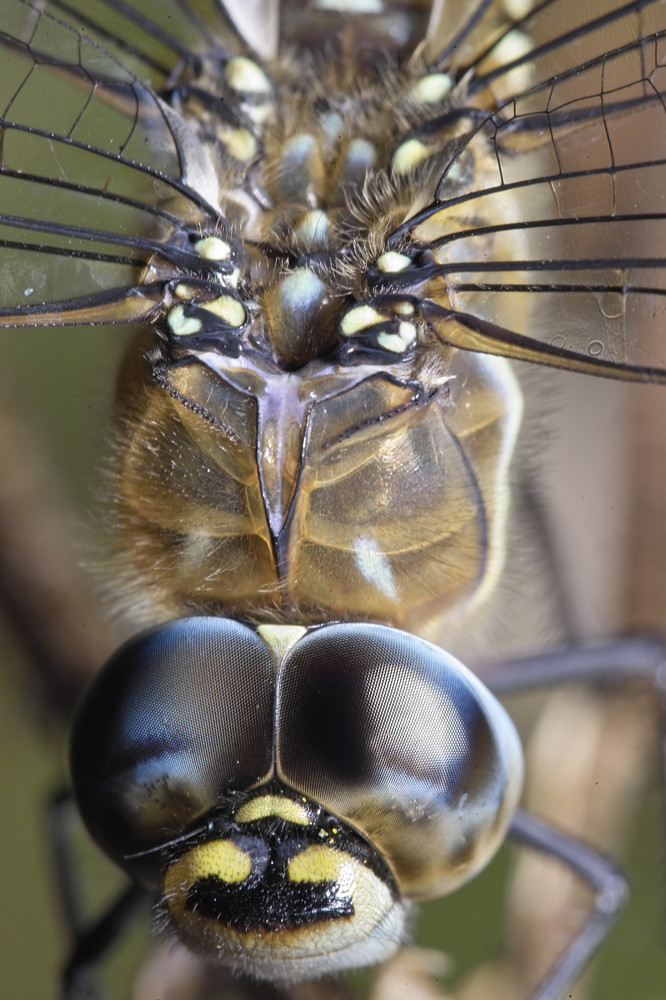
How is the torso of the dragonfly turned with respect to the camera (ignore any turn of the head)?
toward the camera
